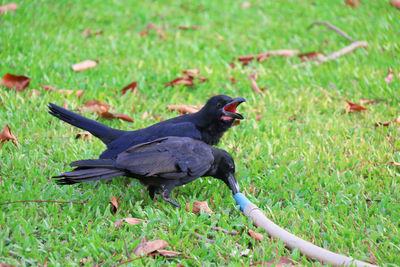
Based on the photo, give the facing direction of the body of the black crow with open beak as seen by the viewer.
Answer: to the viewer's right

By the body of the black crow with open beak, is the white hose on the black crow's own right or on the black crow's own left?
on the black crow's own right

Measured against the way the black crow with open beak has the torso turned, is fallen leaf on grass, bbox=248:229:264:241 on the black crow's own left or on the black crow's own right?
on the black crow's own right

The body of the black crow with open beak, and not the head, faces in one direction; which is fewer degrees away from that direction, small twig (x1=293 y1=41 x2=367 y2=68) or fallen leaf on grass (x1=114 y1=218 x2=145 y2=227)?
the small twig

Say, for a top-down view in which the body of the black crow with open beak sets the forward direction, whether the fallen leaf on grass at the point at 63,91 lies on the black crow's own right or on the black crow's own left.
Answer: on the black crow's own left

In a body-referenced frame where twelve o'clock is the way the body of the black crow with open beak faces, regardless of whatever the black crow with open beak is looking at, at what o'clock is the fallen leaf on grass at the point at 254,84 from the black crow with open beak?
The fallen leaf on grass is roughly at 10 o'clock from the black crow with open beak.

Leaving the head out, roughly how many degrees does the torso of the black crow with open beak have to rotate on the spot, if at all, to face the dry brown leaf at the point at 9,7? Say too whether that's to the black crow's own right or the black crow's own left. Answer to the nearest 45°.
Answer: approximately 135° to the black crow's own left

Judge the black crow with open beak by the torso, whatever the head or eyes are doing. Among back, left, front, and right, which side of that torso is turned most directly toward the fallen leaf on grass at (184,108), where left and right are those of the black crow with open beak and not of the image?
left

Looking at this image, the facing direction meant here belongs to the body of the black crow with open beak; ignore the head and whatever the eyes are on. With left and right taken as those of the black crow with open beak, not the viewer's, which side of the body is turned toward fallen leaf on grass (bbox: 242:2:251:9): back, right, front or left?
left

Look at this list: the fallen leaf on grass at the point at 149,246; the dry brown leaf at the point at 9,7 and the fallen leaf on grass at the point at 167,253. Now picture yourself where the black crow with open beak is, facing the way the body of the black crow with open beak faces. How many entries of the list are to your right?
2

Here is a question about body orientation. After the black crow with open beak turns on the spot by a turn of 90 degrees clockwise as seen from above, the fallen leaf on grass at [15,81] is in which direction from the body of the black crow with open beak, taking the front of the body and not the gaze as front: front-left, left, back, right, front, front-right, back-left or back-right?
back-right
